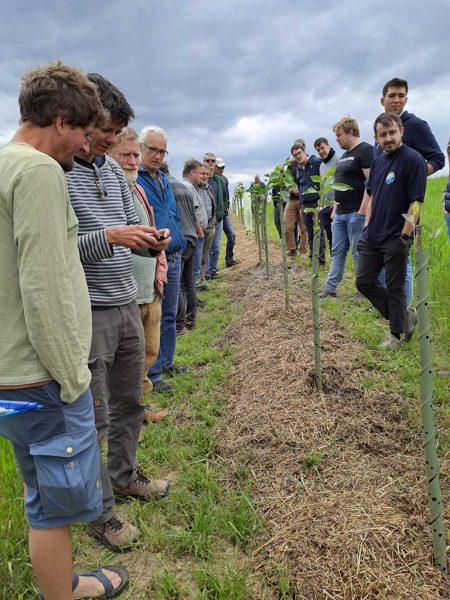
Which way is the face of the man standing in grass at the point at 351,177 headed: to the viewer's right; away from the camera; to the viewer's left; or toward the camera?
to the viewer's left

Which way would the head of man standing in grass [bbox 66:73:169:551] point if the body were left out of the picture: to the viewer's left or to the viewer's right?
to the viewer's right

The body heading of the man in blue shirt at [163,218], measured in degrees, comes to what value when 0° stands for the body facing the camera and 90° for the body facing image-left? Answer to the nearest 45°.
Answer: approximately 315°

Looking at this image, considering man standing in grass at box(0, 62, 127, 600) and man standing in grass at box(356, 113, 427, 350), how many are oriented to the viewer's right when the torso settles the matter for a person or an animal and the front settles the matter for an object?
1

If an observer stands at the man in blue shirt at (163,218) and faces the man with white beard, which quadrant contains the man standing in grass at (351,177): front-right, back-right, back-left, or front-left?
back-left

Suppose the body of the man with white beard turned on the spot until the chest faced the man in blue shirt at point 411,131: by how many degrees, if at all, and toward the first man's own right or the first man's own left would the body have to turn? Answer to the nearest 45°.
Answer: approximately 90° to the first man's own left

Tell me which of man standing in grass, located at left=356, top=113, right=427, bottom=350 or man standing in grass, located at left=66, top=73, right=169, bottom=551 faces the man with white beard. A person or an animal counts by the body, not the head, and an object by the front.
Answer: man standing in grass, located at left=356, top=113, right=427, bottom=350

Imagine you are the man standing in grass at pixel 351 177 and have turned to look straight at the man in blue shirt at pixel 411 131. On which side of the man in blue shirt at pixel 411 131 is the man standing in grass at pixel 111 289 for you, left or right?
right

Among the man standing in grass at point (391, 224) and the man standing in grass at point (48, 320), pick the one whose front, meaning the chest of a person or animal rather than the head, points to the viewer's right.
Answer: the man standing in grass at point (48, 320)

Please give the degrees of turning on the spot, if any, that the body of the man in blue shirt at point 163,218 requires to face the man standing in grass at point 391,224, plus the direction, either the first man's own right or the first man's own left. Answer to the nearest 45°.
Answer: approximately 45° to the first man's own left

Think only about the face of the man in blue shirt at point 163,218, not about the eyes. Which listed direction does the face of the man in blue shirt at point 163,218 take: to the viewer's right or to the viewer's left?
to the viewer's right

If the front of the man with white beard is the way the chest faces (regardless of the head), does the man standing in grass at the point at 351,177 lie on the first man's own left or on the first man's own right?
on the first man's own left

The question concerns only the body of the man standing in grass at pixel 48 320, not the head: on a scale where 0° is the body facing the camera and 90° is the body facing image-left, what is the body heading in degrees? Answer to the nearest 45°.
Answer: approximately 270°
